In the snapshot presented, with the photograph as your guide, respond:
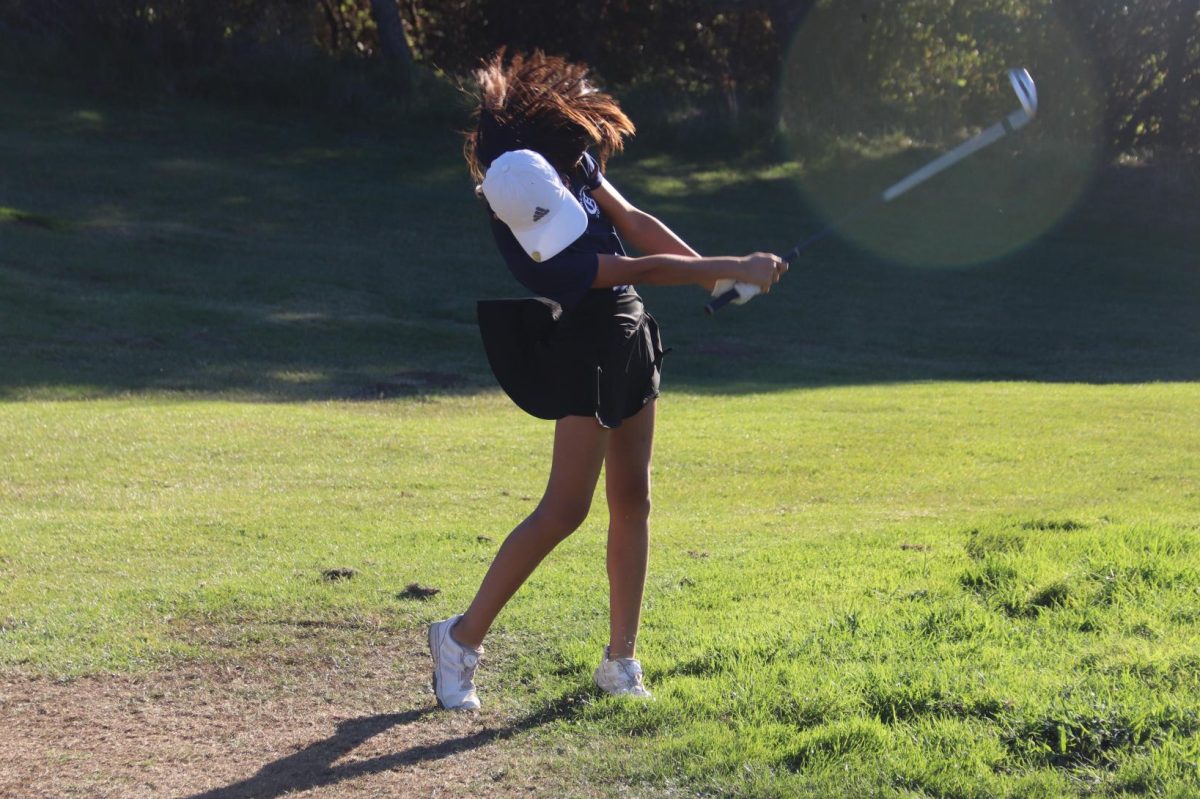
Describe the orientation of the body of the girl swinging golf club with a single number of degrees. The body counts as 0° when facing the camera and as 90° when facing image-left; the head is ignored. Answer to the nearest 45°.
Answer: approximately 315°
